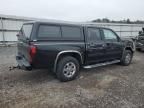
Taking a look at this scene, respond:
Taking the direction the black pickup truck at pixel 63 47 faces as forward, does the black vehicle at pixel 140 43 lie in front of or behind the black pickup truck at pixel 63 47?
in front

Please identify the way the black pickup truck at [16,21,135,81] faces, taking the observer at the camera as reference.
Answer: facing away from the viewer and to the right of the viewer
